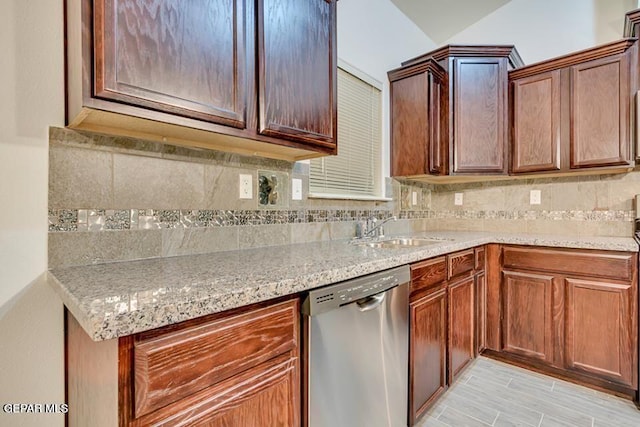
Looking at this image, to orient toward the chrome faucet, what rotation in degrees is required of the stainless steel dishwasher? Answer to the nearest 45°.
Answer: approximately 135° to its left

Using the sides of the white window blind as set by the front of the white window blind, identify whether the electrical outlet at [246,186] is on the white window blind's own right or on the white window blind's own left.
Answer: on the white window blind's own right

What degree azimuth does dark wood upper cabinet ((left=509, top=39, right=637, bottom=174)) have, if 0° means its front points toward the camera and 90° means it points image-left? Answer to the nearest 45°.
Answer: approximately 45°

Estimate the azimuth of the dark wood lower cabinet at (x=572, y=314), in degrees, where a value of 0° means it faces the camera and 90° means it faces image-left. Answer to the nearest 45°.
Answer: approximately 45°

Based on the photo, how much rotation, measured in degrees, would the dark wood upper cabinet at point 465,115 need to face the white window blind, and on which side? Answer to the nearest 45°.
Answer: approximately 45° to its right

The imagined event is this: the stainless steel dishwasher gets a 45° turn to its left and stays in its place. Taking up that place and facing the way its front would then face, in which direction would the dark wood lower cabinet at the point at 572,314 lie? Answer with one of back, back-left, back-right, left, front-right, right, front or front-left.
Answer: front-left

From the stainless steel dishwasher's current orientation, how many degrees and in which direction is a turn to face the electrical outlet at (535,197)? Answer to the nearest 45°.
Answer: approximately 90° to its left

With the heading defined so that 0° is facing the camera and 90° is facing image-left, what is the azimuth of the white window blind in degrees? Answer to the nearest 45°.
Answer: approximately 315°
